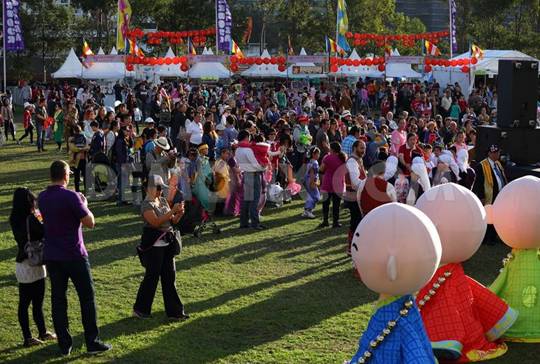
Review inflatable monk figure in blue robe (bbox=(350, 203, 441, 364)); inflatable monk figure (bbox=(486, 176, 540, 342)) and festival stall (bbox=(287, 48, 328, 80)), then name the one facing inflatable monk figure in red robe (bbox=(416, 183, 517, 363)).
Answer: the festival stall

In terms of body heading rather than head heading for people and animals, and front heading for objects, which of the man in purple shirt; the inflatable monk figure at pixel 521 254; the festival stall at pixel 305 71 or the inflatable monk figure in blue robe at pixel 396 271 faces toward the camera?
the festival stall

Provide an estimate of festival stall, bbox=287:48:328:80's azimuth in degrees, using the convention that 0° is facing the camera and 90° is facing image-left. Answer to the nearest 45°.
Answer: approximately 0°

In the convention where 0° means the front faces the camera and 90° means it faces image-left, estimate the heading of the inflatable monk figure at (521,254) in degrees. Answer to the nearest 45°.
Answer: approximately 180°

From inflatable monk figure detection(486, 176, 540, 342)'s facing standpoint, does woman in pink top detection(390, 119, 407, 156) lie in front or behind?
in front

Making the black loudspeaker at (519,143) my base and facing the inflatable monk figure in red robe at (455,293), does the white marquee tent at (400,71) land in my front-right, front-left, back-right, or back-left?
back-right

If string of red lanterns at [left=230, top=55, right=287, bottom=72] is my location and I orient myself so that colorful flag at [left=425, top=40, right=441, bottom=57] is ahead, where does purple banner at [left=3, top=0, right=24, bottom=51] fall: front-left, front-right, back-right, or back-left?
back-right

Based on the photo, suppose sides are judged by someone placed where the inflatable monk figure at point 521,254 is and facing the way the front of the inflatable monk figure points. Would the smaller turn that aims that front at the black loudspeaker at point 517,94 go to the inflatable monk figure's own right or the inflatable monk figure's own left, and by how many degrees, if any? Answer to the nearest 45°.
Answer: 0° — it already faces it

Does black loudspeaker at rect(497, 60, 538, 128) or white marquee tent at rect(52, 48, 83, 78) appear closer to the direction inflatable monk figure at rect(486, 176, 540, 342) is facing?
the black loudspeaker

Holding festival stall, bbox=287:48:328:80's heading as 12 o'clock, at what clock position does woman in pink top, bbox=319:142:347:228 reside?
The woman in pink top is roughly at 12 o'clock from the festival stall.

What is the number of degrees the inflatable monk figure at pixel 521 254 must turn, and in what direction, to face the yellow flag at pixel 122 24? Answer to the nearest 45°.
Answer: approximately 45° to its left

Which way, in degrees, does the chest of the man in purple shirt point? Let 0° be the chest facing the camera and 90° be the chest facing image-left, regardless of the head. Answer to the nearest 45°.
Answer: approximately 225°
